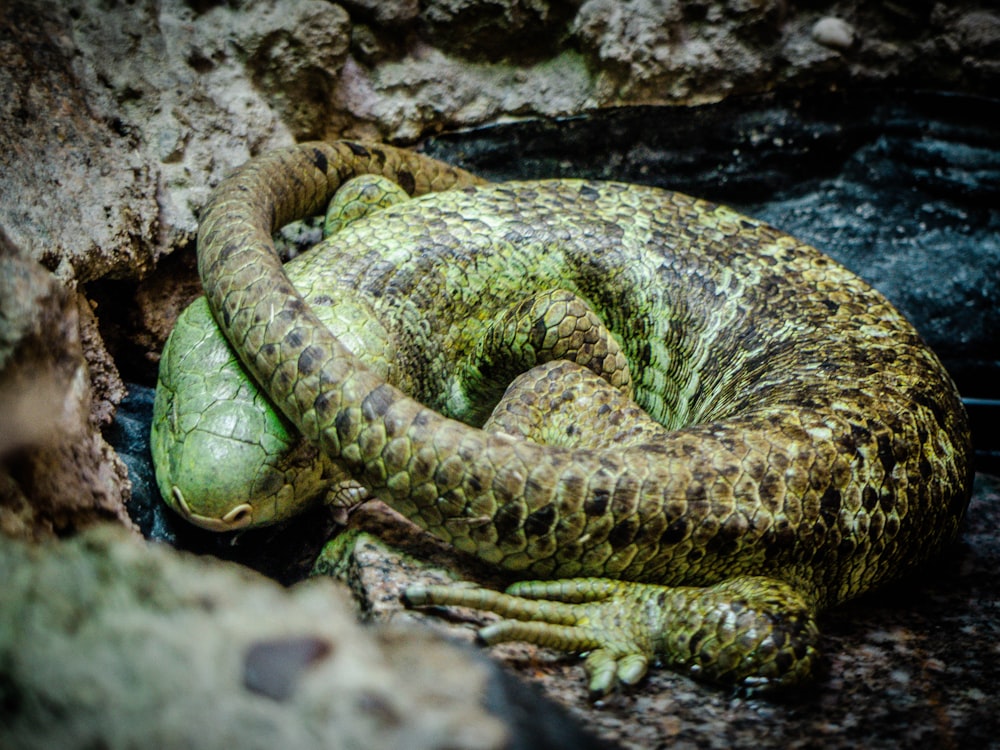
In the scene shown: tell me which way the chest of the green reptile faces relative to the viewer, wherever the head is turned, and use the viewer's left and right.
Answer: facing the viewer and to the left of the viewer

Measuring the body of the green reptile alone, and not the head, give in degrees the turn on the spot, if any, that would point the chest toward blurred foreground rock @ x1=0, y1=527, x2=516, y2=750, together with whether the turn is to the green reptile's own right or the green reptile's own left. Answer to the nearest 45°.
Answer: approximately 45° to the green reptile's own left

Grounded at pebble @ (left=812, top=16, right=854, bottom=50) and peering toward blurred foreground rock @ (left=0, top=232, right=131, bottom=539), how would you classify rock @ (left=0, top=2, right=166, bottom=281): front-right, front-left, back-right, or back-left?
front-right

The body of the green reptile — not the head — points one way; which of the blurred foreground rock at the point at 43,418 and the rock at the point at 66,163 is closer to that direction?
the blurred foreground rock

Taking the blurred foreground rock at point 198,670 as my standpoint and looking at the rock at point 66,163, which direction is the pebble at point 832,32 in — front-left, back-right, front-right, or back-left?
front-right

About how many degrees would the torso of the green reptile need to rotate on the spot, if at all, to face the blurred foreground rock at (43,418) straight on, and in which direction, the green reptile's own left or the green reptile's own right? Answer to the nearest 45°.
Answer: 0° — it already faces it

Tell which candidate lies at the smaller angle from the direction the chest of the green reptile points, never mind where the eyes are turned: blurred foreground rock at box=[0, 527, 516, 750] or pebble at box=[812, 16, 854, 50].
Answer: the blurred foreground rock

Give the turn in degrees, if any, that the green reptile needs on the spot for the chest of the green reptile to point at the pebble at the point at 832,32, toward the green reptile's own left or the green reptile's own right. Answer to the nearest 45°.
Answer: approximately 135° to the green reptile's own right

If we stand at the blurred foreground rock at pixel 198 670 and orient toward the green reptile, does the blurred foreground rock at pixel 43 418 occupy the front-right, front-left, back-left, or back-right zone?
front-left

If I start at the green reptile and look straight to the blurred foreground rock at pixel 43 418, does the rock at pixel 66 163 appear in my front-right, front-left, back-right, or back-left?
front-right

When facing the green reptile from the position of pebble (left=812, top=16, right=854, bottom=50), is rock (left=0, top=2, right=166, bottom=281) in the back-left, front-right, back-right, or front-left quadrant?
front-right
